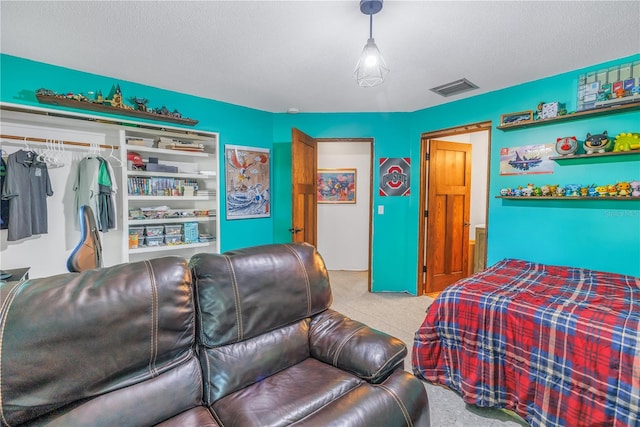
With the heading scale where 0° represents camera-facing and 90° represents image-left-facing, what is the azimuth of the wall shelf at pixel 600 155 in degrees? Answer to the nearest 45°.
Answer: approximately 45°

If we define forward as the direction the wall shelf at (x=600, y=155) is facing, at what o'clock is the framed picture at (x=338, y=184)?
The framed picture is roughly at 2 o'clock from the wall shelf.

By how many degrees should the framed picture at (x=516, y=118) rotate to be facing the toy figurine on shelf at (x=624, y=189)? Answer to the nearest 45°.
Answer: approximately 90° to its left

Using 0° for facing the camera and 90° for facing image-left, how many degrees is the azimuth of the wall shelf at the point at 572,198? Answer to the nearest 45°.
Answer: approximately 45°

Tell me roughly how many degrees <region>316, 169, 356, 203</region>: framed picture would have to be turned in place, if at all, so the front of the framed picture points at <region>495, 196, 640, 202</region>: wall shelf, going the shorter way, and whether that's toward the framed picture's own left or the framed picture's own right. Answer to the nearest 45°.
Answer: approximately 45° to the framed picture's own left

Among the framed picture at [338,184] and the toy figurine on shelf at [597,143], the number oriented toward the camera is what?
2

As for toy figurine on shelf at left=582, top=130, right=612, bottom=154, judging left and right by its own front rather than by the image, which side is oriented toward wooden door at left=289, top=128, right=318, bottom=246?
right

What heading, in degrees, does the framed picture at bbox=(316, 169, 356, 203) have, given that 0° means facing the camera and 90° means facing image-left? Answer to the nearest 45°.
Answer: approximately 0°

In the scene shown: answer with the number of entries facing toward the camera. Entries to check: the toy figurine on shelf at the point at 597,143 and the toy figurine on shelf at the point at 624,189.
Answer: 2

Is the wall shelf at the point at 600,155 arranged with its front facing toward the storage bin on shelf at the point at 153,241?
yes
